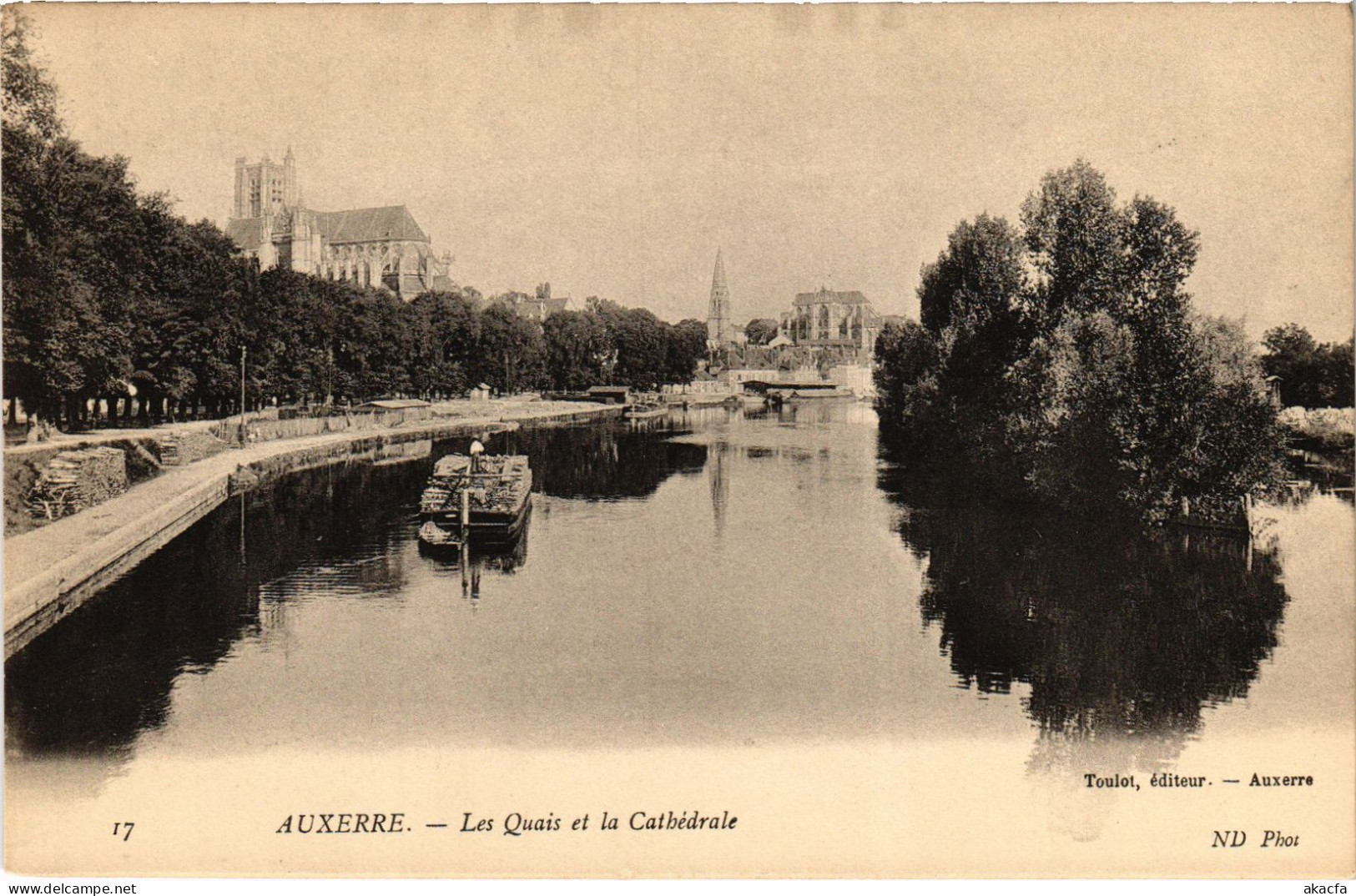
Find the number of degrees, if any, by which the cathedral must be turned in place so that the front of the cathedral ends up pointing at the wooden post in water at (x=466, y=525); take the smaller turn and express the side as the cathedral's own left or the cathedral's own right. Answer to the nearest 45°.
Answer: approximately 135° to the cathedral's own left

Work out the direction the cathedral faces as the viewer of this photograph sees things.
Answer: facing away from the viewer and to the left of the viewer

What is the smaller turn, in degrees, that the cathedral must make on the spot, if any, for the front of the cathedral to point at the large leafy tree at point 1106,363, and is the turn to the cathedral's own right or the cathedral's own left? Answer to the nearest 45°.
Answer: approximately 180°
